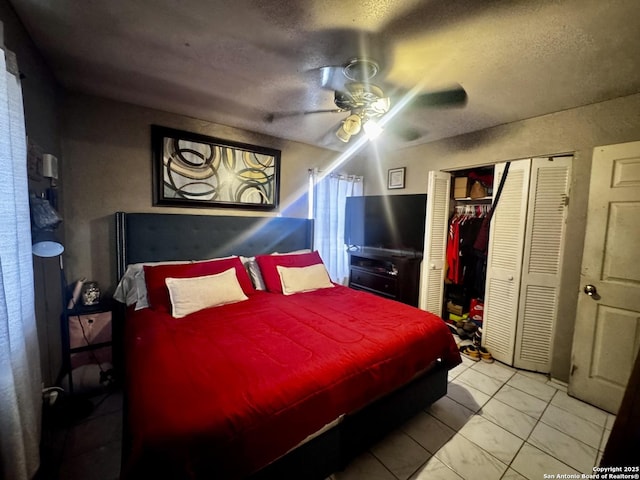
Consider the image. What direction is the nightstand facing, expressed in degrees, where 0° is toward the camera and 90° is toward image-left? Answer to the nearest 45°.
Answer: approximately 315°

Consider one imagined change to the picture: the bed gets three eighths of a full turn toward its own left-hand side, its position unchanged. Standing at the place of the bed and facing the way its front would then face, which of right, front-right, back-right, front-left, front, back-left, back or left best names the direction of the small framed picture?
front-right

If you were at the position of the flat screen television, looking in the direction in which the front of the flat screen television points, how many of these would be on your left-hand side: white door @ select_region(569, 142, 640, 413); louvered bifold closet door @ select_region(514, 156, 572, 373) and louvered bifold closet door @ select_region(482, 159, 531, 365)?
3

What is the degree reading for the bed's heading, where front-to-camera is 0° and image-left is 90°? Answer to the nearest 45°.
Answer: approximately 315°

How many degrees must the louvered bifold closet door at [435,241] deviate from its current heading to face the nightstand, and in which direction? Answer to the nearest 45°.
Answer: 0° — it already faces it

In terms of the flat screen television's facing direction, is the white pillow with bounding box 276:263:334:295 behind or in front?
in front

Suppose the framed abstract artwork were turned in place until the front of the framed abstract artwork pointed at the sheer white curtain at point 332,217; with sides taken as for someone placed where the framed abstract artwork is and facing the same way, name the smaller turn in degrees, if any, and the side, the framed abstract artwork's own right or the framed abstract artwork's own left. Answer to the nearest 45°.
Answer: approximately 45° to the framed abstract artwork's own left
